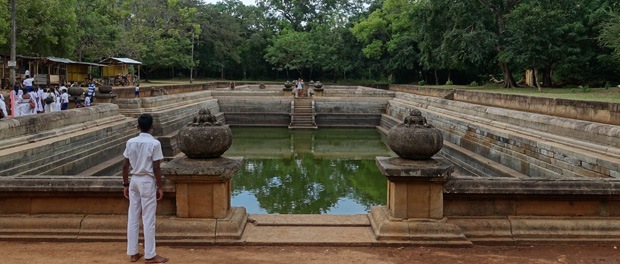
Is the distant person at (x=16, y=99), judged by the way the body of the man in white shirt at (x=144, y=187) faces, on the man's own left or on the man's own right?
on the man's own left

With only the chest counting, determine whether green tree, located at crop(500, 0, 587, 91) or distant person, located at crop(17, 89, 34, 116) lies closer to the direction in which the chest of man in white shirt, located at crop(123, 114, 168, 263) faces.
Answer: the green tree

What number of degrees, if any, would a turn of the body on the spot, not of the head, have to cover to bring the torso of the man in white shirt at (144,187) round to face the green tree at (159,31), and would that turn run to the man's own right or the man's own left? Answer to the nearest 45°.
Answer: approximately 45° to the man's own left

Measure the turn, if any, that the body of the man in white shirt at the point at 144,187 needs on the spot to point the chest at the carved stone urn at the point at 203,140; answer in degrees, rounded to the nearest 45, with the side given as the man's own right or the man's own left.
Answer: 0° — they already face it

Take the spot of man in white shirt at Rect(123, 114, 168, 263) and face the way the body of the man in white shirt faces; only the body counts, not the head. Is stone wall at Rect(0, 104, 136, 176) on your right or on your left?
on your left

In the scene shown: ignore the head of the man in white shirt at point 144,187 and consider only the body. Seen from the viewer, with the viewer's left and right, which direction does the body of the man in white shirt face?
facing away from the viewer and to the right of the viewer
